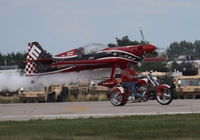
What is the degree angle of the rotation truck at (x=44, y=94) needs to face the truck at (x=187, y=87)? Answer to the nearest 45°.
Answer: approximately 135° to its left

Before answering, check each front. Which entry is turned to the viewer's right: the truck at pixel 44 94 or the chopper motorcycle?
the chopper motorcycle

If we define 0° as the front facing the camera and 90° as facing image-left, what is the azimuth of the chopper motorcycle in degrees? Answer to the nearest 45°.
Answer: approximately 270°

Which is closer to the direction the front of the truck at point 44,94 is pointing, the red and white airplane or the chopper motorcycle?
the chopper motorcycle

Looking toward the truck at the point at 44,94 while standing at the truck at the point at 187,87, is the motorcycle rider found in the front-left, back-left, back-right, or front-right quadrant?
front-left

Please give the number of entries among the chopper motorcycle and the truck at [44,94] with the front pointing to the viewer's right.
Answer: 1

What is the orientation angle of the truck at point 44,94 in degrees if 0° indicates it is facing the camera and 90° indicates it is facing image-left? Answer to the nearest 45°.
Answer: approximately 45°

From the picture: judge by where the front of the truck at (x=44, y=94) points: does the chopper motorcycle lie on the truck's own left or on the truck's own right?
on the truck's own left
